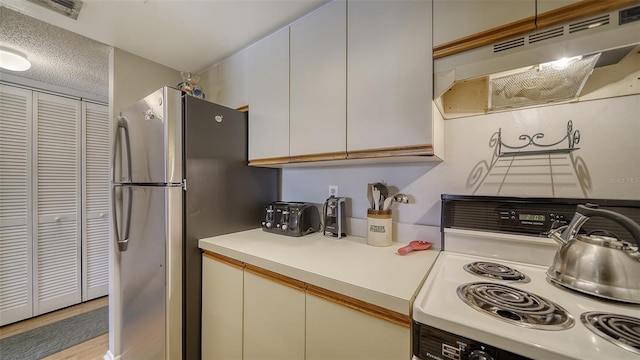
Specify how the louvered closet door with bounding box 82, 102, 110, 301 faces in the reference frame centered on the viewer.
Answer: facing the viewer and to the right of the viewer

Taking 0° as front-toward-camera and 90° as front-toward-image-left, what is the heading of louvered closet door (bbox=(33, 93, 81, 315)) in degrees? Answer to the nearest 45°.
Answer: approximately 315°

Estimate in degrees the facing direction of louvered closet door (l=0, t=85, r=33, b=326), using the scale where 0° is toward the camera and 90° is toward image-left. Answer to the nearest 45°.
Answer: approximately 315°

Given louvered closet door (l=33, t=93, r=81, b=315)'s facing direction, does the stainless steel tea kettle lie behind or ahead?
ahead

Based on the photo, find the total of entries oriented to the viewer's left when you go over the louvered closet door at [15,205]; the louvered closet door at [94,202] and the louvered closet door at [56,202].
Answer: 0

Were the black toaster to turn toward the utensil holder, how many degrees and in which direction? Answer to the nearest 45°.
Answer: approximately 90° to its left

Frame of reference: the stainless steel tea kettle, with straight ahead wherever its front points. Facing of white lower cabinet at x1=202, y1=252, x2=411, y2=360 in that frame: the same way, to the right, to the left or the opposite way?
to the left

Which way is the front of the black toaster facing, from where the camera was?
facing the viewer and to the left of the viewer

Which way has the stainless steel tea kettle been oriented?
to the viewer's left

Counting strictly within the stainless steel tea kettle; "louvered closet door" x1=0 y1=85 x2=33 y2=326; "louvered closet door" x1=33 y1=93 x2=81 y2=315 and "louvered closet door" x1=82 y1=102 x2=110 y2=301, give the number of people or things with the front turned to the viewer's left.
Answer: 1

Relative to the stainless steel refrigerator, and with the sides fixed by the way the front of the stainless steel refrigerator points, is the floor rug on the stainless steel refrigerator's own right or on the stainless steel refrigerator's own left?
on the stainless steel refrigerator's own right

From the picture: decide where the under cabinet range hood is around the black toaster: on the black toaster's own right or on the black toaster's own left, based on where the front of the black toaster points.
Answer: on the black toaster's own left
